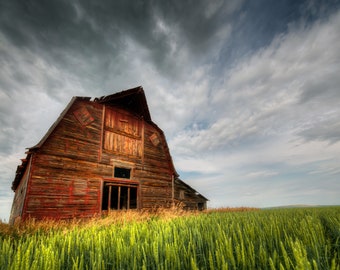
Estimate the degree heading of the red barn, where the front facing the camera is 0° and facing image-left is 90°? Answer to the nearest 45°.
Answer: approximately 315°
